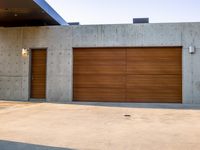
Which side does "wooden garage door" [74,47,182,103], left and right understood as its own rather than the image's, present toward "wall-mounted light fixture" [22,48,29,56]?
right

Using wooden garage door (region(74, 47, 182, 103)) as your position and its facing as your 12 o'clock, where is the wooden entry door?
The wooden entry door is roughly at 3 o'clock from the wooden garage door.

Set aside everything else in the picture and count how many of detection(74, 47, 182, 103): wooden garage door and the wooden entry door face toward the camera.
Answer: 2

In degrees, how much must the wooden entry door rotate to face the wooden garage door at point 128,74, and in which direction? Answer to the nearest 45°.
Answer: approximately 90° to its left

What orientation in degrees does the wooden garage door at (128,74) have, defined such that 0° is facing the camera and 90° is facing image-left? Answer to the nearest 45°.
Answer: approximately 0°
